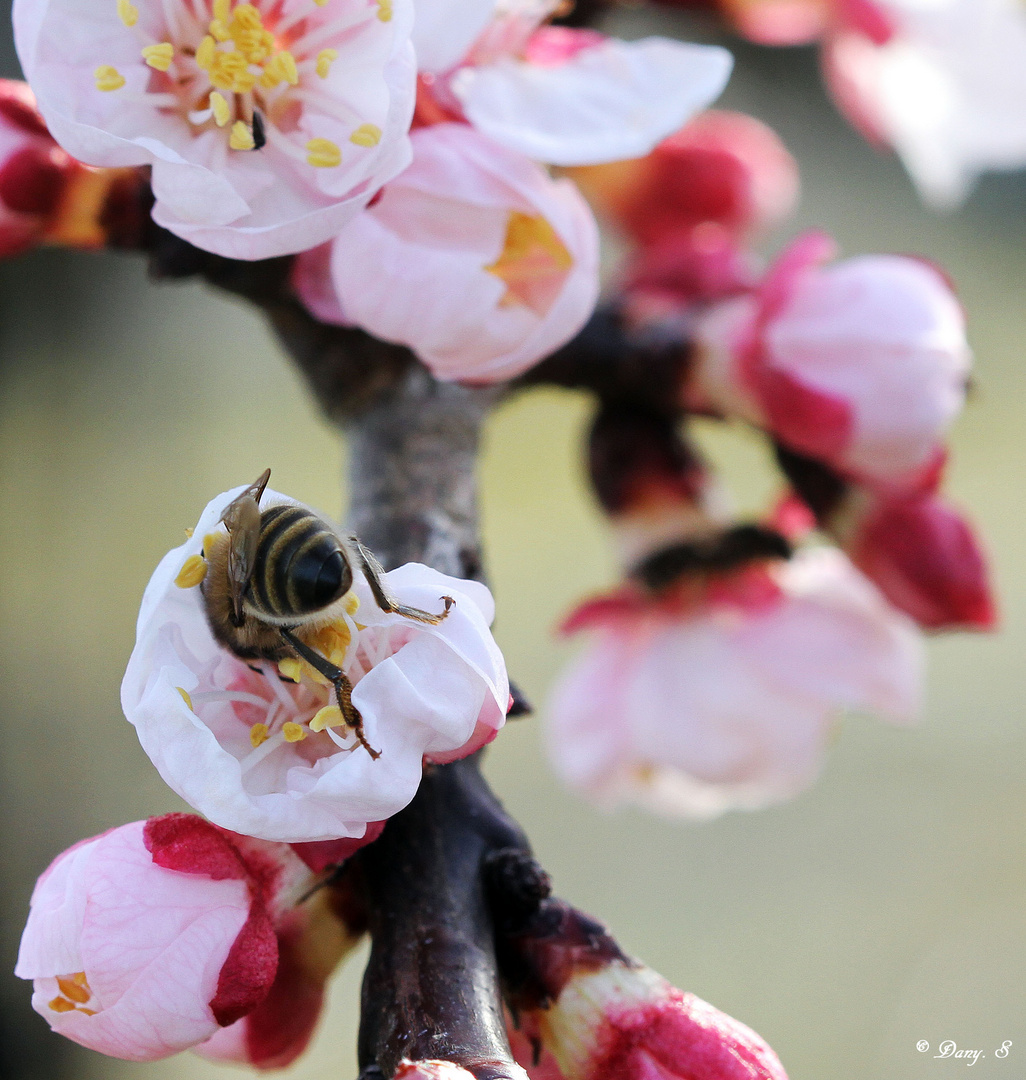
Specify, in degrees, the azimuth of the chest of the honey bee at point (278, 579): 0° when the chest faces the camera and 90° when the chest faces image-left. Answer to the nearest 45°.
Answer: approximately 135°
